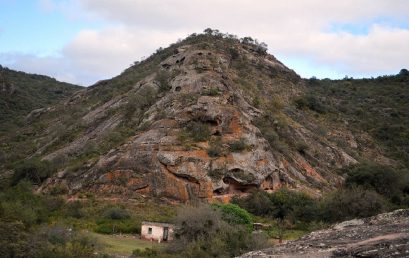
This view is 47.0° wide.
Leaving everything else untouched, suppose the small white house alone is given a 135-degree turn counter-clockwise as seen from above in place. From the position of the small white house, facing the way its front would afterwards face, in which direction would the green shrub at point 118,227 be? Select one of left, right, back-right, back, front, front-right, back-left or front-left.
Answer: left

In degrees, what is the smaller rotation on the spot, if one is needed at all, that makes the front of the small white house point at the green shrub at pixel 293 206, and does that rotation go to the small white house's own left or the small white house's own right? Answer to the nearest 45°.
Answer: approximately 135° to the small white house's own left

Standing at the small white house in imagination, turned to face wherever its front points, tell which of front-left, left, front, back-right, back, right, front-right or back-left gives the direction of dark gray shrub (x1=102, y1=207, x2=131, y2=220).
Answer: back-right

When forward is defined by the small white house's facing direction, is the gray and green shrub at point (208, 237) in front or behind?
in front

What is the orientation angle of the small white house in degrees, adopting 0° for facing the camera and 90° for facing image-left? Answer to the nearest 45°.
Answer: approximately 0°

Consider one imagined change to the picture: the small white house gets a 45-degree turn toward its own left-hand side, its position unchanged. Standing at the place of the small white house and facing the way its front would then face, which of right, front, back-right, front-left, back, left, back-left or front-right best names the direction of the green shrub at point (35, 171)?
back

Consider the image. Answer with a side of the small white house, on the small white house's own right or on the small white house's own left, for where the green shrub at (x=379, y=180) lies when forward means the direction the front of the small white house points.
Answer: on the small white house's own left
